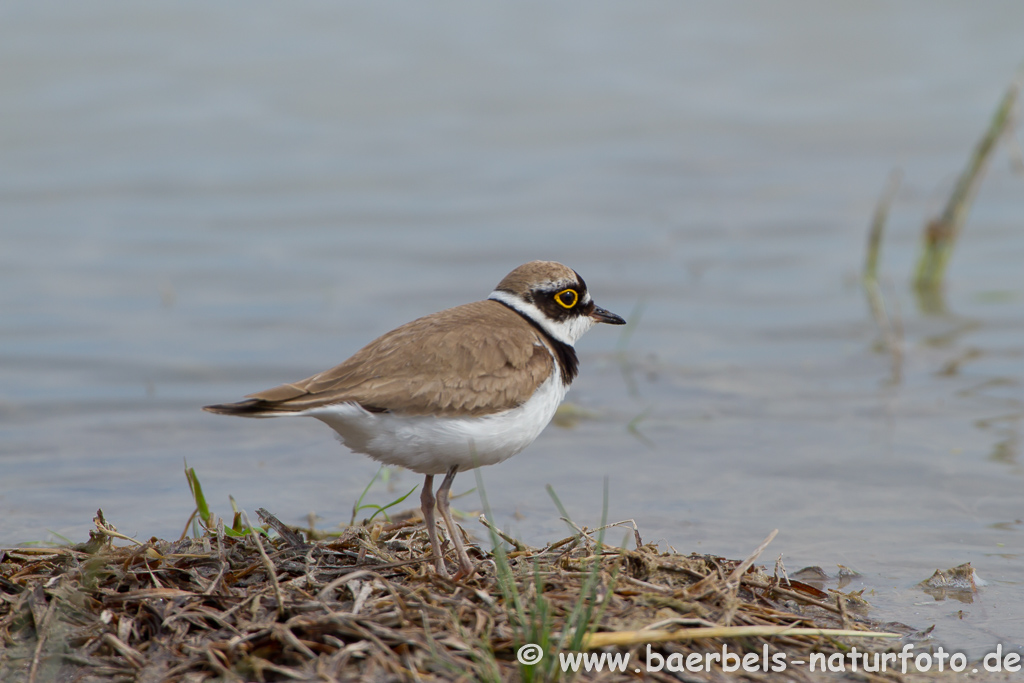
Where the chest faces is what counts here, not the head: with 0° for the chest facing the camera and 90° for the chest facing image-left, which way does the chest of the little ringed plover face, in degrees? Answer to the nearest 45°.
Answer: approximately 270°
